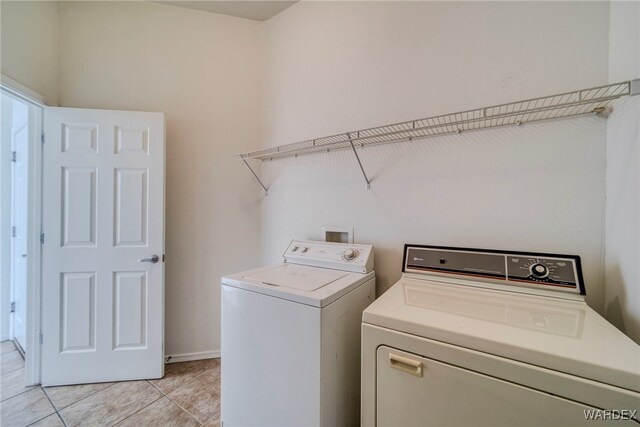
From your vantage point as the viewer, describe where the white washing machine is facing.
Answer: facing the viewer and to the left of the viewer

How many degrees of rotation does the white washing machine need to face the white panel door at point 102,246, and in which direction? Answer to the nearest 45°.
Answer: approximately 90° to its right

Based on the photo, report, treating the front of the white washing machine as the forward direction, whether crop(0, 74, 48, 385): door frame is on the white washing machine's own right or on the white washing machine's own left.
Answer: on the white washing machine's own right

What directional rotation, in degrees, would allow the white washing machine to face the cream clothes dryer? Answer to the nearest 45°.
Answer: approximately 90° to its left
